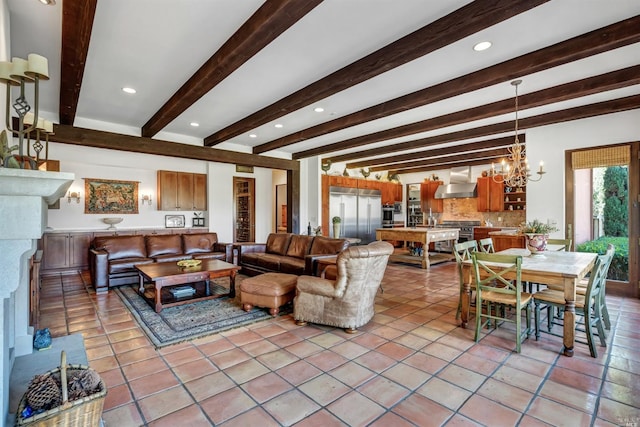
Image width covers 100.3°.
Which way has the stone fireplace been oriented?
to the viewer's right

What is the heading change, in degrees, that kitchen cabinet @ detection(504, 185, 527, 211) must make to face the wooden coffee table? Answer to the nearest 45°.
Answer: approximately 45° to its right

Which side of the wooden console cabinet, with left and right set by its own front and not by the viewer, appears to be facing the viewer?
front

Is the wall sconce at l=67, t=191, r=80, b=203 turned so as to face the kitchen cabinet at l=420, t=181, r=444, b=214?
no

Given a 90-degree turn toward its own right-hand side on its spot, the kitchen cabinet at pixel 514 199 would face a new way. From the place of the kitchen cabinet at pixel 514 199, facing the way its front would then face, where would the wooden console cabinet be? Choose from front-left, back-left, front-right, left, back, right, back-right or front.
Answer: front-left

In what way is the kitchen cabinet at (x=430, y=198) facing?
toward the camera

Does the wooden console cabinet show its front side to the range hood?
no

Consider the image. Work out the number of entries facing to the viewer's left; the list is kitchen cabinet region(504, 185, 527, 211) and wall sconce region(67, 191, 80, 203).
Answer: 0

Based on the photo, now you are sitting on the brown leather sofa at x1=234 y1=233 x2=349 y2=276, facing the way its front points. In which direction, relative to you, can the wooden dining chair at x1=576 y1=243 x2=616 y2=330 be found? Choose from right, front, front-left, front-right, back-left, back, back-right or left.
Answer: left

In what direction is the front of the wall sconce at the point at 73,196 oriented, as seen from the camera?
facing the viewer

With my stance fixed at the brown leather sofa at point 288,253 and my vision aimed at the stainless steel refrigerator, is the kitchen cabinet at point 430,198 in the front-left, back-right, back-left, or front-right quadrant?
front-right

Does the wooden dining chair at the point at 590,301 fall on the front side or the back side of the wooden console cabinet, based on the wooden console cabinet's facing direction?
on the front side

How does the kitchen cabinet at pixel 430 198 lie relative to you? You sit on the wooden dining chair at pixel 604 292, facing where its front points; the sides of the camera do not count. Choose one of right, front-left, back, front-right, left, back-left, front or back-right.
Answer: front-right

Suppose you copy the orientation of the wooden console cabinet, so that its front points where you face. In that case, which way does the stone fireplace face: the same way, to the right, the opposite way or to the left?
to the left

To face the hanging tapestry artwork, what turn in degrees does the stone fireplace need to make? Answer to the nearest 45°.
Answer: approximately 90° to its left

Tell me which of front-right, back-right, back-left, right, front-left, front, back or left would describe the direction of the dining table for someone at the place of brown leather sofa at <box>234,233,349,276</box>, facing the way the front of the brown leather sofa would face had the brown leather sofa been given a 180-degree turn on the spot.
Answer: right

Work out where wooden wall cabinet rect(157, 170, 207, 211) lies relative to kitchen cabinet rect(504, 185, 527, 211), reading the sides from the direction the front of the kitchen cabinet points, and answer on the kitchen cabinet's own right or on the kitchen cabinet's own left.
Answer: on the kitchen cabinet's own right

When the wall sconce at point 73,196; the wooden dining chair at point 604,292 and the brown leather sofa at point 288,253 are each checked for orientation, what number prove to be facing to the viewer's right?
0
